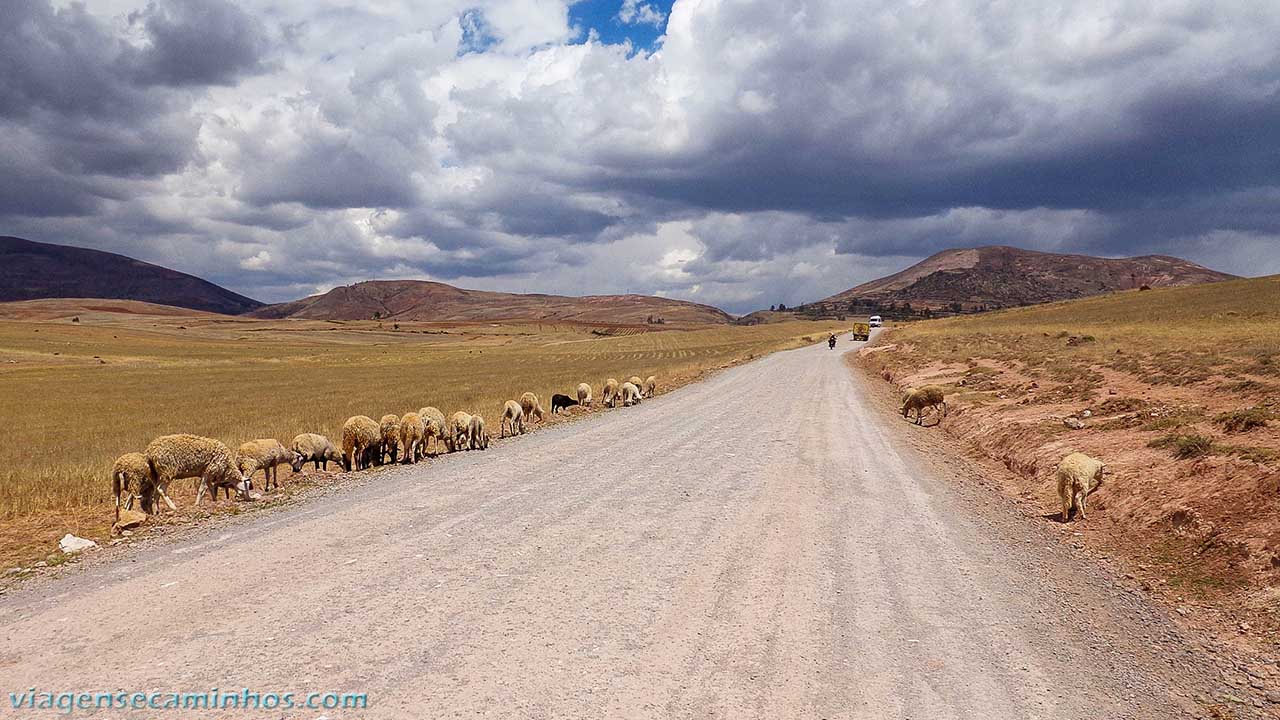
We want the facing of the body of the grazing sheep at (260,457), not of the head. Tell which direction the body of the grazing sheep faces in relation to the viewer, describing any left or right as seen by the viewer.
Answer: facing to the right of the viewer

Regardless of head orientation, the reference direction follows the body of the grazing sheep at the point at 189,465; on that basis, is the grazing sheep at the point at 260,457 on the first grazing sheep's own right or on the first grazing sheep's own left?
on the first grazing sheep's own left

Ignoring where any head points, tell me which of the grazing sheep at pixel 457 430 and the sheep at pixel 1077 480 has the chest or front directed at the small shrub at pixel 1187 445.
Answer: the sheep

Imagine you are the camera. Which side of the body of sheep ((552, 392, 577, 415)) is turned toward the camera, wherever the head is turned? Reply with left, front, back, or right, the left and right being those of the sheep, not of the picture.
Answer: right

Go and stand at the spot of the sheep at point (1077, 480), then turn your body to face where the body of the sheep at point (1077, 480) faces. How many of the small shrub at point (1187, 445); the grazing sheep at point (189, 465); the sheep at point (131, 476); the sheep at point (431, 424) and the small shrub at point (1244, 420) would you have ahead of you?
2

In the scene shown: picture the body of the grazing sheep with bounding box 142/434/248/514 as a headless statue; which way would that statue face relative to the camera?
to the viewer's right
